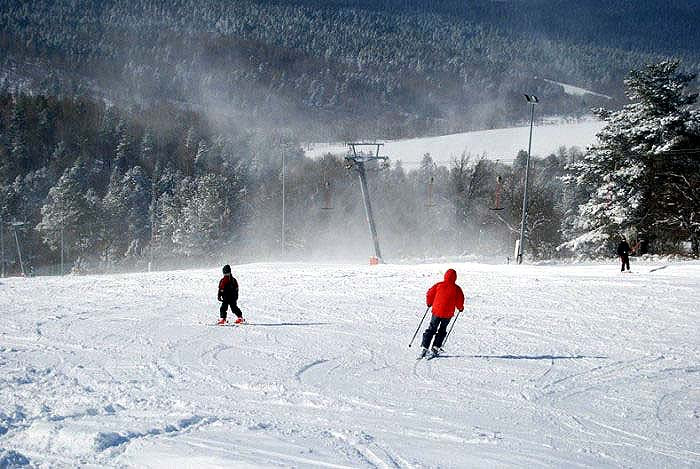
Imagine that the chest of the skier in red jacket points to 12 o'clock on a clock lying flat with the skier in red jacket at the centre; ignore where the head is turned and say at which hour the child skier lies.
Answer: The child skier is roughly at 10 o'clock from the skier in red jacket.

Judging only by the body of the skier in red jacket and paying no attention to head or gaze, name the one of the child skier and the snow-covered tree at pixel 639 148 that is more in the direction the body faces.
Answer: the snow-covered tree

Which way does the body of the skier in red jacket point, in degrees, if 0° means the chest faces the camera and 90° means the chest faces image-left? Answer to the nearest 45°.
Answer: approximately 180°
